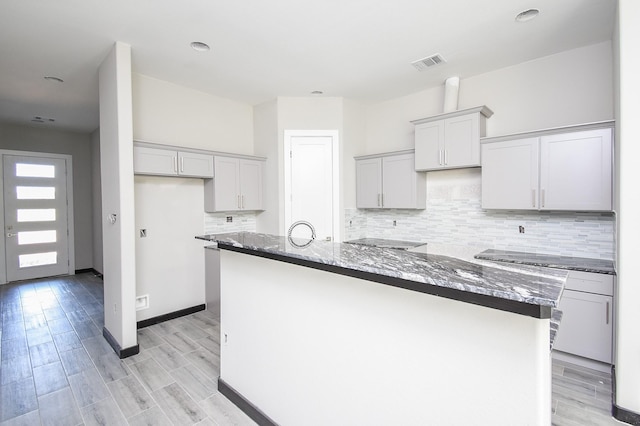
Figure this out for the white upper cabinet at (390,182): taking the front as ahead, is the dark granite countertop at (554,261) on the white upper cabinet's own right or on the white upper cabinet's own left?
on the white upper cabinet's own left

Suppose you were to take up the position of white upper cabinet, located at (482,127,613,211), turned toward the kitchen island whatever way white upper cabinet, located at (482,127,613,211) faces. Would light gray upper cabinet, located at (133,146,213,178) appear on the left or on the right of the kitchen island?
right

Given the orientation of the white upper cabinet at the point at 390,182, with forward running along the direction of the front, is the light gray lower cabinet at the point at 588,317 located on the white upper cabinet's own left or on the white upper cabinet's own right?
on the white upper cabinet's own left

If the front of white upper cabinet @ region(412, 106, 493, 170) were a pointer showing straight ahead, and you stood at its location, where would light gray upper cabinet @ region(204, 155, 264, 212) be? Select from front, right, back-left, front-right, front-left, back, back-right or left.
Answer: front-right

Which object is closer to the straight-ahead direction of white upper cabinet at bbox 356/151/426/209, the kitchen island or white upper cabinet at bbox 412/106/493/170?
the kitchen island

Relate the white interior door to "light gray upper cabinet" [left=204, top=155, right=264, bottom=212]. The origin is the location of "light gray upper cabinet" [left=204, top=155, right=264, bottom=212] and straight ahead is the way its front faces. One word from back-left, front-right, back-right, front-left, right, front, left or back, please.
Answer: front-left

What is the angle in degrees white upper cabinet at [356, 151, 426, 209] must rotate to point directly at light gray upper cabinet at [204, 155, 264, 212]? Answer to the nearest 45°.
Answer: approximately 45° to its right

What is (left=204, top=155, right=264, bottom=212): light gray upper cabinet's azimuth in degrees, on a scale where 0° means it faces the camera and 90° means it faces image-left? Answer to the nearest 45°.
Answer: approximately 315°
